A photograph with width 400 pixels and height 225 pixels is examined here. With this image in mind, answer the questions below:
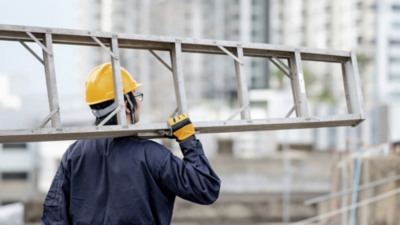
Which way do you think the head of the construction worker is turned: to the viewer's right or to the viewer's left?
to the viewer's right

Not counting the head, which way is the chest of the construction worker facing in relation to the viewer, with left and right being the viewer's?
facing away from the viewer and to the right of the viewer

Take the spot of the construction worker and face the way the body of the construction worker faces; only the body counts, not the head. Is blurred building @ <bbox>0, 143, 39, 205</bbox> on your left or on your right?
on your left
